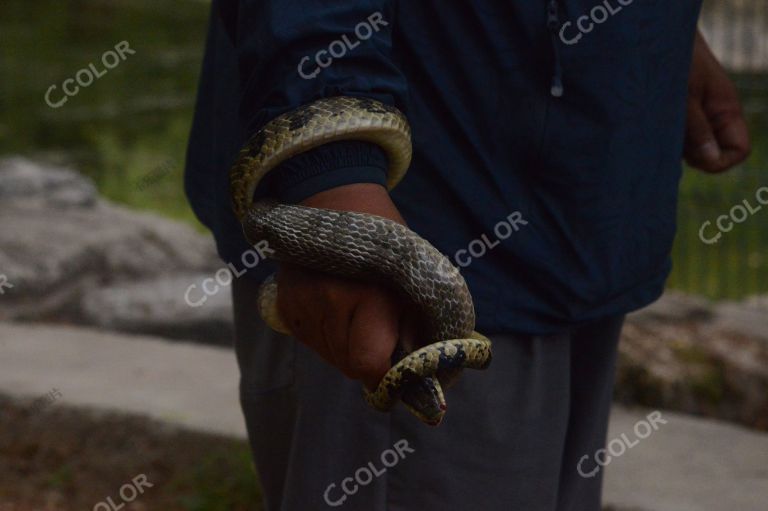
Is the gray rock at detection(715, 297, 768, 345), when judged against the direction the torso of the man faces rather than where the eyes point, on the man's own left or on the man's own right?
on the man's own left

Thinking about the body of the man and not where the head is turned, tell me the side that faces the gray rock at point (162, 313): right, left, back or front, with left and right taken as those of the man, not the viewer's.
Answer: back

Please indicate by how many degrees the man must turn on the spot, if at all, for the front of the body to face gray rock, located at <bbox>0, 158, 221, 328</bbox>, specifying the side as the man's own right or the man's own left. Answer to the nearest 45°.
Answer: approximately 180°

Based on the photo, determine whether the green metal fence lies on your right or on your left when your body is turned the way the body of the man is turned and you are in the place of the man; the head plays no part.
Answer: on your left

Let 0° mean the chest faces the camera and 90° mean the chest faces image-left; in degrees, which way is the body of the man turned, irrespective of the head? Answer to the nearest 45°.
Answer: approximately 315°

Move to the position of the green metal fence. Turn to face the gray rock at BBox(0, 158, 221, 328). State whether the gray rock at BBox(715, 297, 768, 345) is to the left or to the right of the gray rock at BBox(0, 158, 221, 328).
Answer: left

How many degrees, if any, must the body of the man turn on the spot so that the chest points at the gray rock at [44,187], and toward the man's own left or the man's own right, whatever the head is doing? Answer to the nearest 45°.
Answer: approximately 180°

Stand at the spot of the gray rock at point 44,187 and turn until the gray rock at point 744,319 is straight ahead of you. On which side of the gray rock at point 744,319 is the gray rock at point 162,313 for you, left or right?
right
